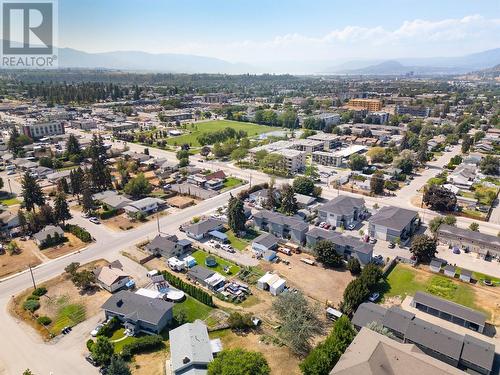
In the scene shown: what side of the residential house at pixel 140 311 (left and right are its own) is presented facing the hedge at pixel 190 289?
back

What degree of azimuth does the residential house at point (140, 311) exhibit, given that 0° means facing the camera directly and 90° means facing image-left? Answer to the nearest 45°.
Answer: approximately 45°

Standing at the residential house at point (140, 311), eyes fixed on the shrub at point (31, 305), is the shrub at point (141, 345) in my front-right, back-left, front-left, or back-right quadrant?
back-left

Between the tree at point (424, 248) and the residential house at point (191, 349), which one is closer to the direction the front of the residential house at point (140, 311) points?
the residential house

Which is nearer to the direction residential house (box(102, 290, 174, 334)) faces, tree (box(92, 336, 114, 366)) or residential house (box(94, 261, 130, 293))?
the tree
